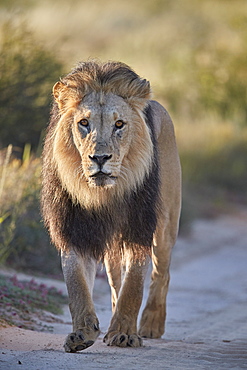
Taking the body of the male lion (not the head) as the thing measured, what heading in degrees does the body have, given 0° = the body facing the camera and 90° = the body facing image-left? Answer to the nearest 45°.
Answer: approximately 0°

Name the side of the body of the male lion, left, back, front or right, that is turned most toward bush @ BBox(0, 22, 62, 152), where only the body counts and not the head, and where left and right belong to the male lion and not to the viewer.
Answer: back

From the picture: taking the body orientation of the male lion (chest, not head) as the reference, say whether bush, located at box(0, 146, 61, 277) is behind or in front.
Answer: behind
